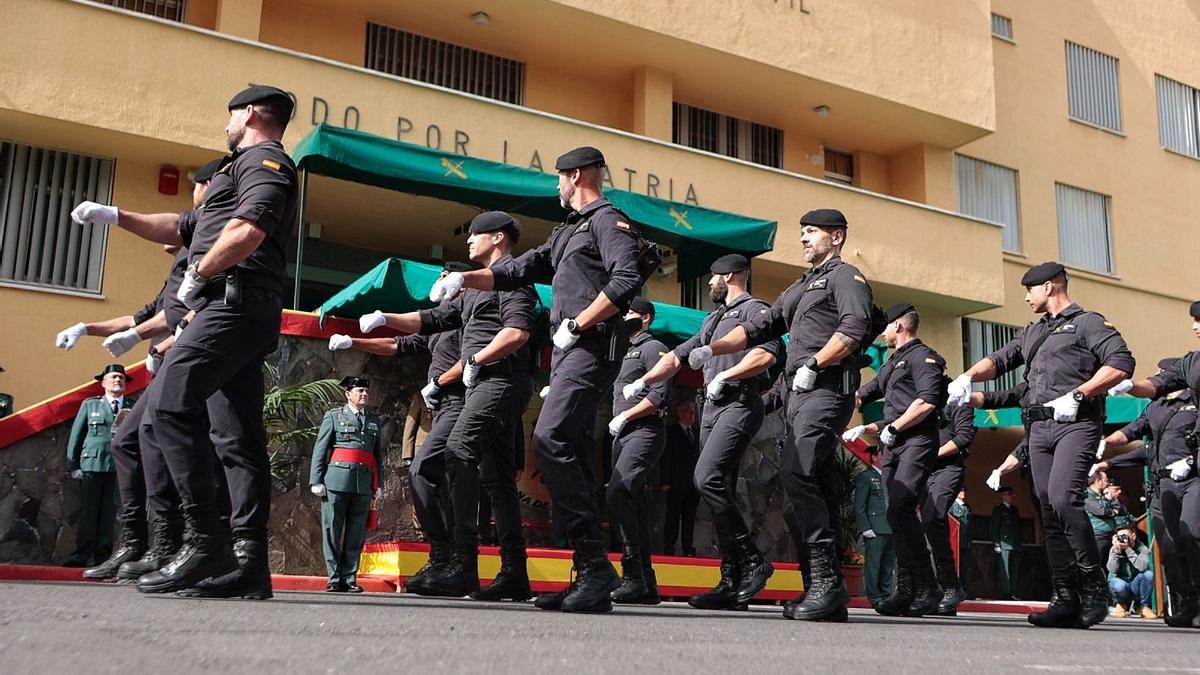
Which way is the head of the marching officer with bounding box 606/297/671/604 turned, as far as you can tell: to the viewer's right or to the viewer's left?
to the viewer's left

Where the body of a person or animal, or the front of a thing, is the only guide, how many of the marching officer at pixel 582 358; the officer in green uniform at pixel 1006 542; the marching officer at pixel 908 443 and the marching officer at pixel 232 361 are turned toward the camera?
1

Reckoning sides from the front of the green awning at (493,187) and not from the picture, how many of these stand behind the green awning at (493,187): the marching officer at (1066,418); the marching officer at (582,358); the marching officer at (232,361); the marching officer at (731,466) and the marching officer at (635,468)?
0

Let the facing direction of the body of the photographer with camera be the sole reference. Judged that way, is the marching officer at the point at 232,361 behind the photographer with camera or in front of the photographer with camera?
in front

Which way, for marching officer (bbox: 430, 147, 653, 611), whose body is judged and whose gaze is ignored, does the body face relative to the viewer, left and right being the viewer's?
facing to the left of the viewer

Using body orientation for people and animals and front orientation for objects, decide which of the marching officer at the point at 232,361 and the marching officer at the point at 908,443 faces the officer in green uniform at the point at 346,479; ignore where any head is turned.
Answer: the marching officer at the point at 908,443

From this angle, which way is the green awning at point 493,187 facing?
toward the camera

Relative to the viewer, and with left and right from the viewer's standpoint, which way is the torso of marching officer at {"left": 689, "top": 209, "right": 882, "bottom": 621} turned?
facing the viewer and to the left of the viewer

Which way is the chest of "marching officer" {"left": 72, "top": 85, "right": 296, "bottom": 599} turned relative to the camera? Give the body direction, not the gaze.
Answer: to the viewer's left

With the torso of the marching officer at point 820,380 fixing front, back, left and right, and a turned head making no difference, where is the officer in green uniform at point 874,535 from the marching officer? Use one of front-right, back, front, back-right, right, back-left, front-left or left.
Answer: back-right

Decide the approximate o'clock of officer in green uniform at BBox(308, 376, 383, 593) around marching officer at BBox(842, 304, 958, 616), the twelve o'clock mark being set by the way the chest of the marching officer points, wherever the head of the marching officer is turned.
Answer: The officer in green uniform is roughly at 2 o'clock from the marching officer.

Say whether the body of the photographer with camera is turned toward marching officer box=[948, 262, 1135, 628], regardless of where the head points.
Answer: yes

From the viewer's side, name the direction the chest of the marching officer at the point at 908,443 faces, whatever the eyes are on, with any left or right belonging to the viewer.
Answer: facing to the left of the viewer

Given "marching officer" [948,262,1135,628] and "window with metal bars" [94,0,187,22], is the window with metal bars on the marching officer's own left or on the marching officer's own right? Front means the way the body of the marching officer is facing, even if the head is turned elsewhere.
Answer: on the marching officer's own right

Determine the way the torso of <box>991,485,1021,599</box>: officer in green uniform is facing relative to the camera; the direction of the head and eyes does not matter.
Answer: toward the camera

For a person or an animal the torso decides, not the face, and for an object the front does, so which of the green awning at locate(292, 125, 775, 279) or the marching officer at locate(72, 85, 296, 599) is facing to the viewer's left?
the marching officer

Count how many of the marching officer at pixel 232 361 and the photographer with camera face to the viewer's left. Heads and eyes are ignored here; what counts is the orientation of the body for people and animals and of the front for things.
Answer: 1

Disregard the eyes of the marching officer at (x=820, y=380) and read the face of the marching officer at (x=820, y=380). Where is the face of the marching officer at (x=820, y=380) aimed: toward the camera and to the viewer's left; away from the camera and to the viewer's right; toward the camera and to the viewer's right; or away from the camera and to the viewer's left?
toward the camera and to the viewer's left

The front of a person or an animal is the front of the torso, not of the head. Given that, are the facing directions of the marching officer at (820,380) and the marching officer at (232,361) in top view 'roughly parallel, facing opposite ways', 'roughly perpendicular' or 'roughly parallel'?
roughly parallel
